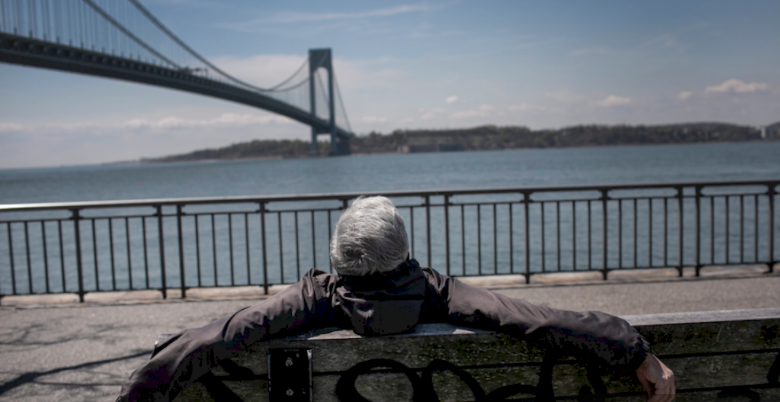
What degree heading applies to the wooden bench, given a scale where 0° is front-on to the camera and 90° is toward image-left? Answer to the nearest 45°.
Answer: approximately 180°

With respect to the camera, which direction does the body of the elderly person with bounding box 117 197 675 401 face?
away from the camera
